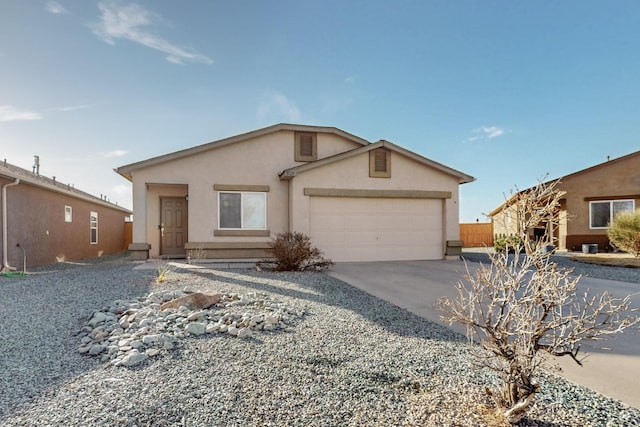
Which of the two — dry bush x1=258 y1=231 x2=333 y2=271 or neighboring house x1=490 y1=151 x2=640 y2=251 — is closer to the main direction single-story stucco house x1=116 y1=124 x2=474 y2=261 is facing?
the dry bush

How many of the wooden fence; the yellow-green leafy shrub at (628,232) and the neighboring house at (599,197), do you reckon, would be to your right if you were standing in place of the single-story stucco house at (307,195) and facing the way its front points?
0

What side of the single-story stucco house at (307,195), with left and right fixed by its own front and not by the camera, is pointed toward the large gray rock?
front

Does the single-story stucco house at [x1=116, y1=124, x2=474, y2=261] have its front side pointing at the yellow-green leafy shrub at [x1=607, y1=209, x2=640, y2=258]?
no

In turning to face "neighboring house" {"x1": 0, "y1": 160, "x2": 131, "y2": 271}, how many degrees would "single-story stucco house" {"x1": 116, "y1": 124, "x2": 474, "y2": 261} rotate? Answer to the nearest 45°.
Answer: approximately 90° to its right

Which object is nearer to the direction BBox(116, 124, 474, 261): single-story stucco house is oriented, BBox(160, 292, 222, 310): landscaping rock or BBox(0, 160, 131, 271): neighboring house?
the landscaping rock

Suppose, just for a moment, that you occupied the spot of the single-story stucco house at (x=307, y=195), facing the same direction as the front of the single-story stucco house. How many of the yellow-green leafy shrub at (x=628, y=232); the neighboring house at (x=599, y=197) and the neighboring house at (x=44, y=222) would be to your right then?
1

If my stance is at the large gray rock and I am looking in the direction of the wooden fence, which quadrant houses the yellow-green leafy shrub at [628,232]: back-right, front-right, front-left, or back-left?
front-right

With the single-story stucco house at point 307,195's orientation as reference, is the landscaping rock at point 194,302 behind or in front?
in front

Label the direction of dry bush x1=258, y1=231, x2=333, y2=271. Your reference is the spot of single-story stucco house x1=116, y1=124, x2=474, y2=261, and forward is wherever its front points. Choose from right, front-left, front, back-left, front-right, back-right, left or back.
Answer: front

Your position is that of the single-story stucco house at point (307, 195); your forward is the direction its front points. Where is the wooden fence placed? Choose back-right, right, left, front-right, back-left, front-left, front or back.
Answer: back-left

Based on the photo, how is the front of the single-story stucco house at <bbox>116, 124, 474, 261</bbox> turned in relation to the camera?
facing the viewer
